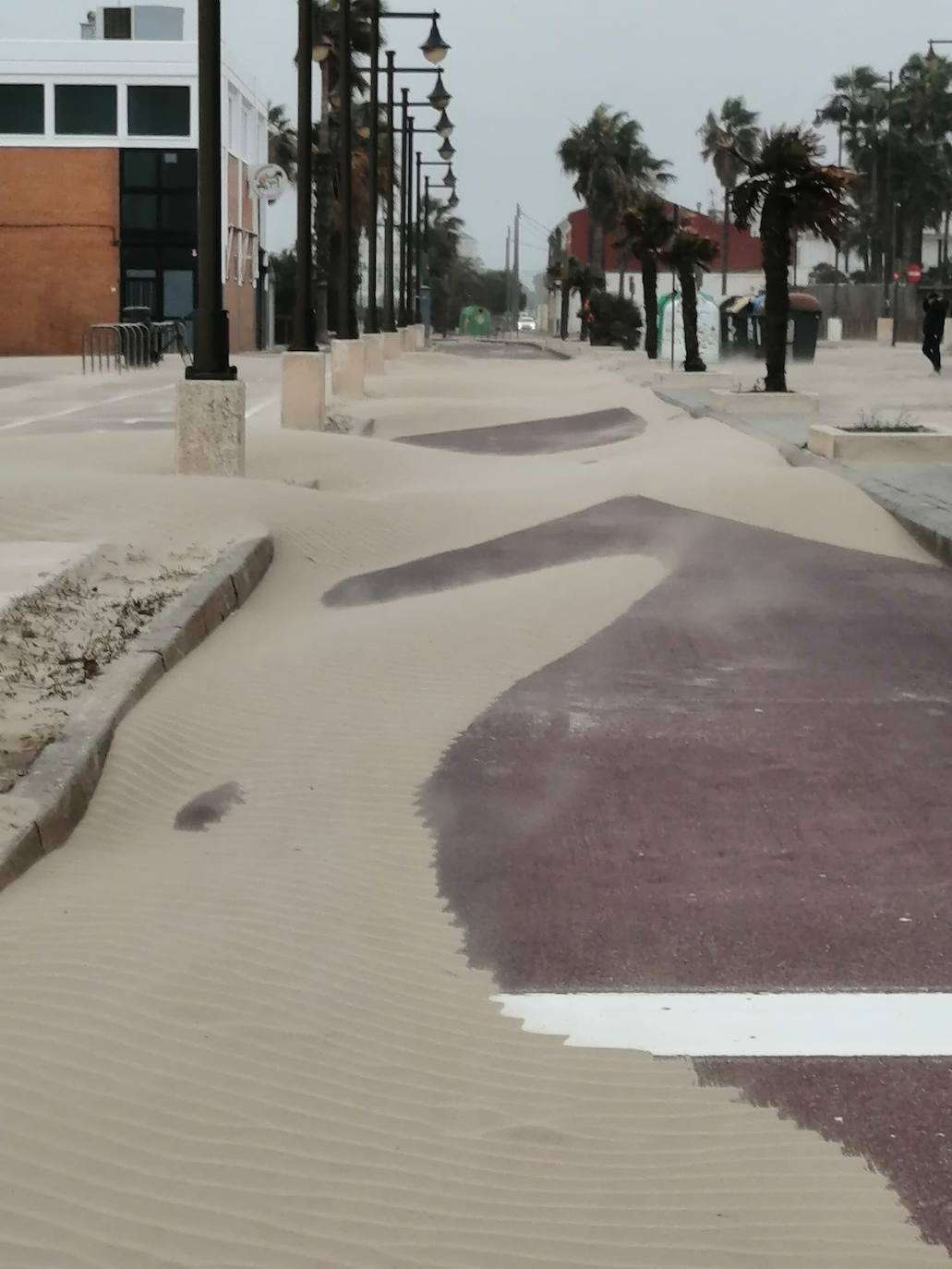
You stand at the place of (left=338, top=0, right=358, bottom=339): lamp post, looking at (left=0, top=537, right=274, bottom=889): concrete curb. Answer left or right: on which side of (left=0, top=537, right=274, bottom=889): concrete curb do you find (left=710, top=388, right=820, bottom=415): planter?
left

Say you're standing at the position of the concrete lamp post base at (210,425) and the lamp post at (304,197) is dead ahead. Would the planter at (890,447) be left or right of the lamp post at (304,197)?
right

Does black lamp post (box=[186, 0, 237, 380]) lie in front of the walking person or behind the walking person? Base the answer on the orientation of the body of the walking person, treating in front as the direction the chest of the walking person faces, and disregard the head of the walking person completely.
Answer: in front

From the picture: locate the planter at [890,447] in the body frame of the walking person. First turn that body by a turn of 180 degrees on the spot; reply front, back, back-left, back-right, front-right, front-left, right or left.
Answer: back

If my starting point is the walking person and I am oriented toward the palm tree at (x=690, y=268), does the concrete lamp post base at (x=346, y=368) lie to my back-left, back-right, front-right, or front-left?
front-left

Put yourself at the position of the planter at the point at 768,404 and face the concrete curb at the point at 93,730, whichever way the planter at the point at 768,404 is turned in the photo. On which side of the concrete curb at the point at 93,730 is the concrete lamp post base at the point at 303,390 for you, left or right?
right

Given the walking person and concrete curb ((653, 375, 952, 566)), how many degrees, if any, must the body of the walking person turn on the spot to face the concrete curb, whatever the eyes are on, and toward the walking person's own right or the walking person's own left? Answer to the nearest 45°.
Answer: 0° — they already face it

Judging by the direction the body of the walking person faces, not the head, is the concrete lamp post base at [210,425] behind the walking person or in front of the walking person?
in front

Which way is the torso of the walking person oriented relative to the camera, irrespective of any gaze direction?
toward the camera
